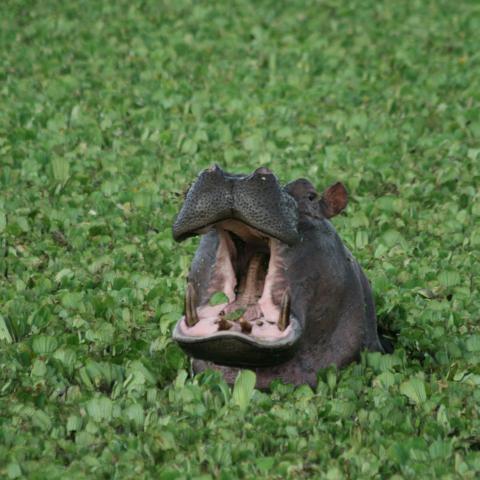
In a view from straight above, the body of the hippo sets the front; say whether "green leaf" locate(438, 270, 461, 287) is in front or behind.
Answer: behind

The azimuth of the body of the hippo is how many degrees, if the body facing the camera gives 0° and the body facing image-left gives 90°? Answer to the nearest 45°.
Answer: approximately 45°

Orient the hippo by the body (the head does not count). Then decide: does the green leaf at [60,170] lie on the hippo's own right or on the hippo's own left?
on the hippo's own right

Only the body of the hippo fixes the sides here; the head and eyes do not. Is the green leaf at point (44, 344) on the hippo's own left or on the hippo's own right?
on the hippo's own right
